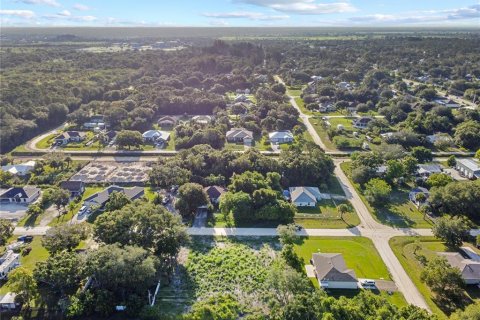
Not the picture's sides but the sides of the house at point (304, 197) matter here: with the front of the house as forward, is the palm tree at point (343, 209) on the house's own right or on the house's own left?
on the house's own left

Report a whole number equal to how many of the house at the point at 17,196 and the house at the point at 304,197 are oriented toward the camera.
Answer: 2

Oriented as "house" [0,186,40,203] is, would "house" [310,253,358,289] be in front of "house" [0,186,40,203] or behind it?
in front

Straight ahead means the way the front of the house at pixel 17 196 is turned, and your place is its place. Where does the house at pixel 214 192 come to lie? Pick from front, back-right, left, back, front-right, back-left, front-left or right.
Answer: front-left

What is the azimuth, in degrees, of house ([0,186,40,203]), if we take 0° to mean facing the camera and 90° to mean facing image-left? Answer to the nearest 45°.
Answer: approximately 0°

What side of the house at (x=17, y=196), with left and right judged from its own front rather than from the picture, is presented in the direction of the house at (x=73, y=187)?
left

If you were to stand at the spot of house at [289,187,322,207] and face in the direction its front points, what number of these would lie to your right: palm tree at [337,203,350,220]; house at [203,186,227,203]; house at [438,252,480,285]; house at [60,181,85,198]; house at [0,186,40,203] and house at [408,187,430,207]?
3

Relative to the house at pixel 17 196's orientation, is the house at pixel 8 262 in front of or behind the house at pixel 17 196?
in front

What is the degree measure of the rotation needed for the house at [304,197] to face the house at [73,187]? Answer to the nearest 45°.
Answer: approximately 90° to its right

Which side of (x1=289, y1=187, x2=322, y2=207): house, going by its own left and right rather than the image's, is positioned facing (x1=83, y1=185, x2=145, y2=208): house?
right

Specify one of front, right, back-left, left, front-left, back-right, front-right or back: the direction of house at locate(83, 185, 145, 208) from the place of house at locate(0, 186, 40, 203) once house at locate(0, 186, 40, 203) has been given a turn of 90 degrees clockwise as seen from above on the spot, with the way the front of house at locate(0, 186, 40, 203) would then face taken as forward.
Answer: back-left
